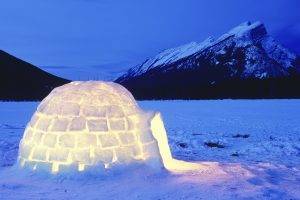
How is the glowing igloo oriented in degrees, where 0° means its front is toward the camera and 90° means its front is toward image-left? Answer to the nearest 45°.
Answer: approximately 270°
